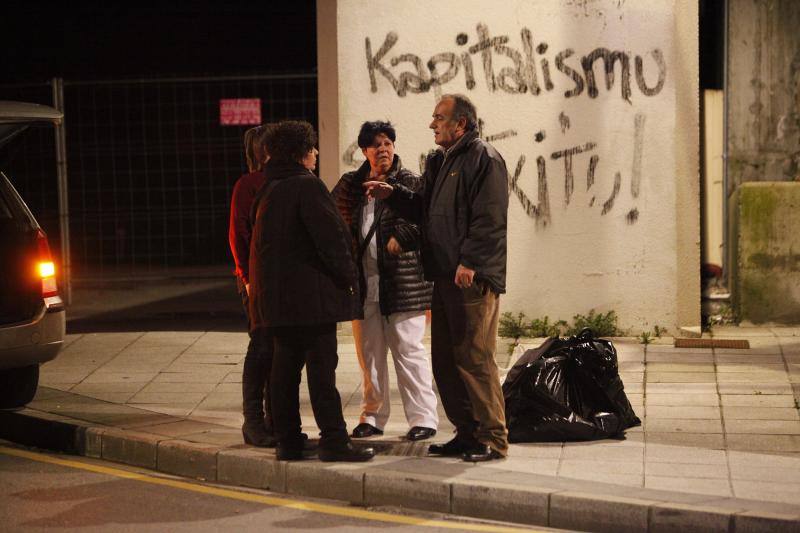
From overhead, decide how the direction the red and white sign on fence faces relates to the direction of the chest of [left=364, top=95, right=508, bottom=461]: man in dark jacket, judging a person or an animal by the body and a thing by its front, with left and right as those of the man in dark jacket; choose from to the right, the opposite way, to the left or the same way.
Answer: to the left

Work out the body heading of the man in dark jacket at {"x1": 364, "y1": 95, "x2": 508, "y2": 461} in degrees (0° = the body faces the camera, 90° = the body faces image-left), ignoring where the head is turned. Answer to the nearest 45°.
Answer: approximately 90°

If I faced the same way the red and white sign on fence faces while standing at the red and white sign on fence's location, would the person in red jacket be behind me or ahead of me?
ahead

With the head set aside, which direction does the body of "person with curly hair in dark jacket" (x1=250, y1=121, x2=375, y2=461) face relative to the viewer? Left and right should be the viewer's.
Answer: facing away from the viewer and to the right of the viewer

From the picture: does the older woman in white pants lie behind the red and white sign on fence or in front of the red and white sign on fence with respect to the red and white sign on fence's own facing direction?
in front

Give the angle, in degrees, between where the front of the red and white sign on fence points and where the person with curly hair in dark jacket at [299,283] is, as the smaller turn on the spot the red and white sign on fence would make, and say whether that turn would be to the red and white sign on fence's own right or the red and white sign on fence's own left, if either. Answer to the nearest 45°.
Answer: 0° — it already faces them

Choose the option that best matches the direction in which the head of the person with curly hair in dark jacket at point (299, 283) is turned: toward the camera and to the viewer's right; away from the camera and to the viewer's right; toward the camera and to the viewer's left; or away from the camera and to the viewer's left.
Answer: away from the camera and to the viewer's right

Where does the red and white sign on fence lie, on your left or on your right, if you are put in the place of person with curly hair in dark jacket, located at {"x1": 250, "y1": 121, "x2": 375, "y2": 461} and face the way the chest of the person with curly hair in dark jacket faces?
on your left
